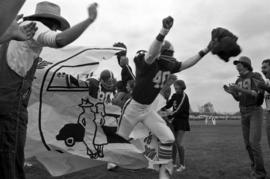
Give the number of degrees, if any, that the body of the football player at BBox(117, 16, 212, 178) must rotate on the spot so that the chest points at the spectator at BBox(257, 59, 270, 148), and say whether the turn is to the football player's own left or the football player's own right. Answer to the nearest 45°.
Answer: approximately 45° to the football player's own left

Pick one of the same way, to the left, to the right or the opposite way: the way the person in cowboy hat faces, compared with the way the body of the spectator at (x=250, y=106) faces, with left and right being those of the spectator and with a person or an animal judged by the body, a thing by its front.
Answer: the opposite way

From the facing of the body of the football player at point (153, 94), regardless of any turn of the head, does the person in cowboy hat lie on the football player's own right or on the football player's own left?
on the football player's own right

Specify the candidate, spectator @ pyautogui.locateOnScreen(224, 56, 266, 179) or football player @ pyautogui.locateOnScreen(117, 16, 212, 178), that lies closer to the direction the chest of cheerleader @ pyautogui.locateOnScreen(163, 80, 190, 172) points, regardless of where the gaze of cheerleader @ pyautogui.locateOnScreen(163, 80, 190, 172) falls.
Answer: the football player

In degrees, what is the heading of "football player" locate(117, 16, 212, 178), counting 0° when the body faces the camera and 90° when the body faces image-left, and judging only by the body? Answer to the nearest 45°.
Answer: approximately 315°

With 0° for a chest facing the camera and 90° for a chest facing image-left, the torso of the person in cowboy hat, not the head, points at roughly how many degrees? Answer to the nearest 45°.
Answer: approximately 270°

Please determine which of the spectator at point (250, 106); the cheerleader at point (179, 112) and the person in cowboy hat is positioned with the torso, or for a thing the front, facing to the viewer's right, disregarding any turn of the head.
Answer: the person in cowboy hat
